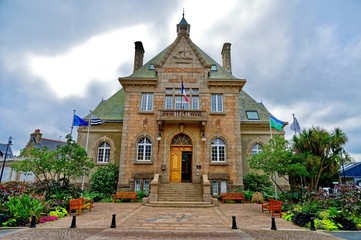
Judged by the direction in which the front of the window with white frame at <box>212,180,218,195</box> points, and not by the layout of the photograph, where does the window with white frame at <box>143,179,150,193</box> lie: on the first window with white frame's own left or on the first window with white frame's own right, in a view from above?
on the first window with white frame's own right

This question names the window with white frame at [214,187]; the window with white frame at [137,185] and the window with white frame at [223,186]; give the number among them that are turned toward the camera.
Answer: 3

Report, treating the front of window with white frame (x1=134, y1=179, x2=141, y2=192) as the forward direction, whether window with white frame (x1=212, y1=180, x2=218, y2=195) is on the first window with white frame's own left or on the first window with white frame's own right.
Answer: on the first window with white frame's own left

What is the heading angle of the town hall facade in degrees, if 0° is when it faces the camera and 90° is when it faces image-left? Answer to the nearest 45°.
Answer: approximately 0°

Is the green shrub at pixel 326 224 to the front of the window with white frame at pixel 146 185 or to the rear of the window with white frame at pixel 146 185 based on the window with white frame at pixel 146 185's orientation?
to the front

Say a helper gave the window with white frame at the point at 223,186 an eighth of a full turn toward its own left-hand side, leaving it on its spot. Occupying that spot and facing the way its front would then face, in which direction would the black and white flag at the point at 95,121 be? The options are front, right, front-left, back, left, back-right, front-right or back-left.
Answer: back-right

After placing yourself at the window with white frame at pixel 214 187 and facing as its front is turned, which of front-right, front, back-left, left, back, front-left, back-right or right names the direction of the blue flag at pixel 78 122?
right

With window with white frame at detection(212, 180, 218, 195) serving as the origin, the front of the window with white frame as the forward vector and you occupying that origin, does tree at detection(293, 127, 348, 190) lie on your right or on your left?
on your left

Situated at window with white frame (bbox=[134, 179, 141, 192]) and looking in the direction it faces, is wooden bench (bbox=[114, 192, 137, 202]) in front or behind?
in front

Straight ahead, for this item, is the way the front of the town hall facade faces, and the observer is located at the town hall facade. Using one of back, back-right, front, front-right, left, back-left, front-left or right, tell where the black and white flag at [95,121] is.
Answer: right

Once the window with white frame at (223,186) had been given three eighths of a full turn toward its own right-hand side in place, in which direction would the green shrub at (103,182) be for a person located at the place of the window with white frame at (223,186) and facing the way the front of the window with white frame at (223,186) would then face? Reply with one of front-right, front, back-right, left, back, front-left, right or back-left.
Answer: front-left

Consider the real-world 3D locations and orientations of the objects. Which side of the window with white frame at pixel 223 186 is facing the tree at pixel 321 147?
left
